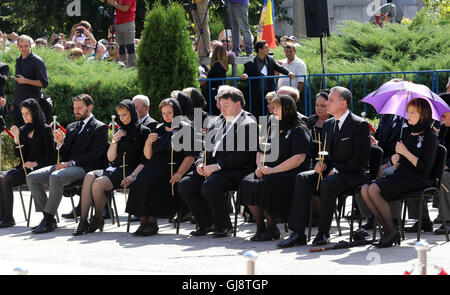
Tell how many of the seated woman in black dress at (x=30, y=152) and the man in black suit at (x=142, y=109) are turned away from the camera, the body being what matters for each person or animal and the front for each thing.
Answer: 0

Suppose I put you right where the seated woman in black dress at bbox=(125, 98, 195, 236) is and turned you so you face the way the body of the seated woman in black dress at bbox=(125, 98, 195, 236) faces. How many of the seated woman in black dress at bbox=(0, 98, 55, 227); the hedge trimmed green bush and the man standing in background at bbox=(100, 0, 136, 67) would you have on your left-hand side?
0

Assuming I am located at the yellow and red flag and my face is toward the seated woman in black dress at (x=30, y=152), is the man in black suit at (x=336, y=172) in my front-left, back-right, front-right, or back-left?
front-left

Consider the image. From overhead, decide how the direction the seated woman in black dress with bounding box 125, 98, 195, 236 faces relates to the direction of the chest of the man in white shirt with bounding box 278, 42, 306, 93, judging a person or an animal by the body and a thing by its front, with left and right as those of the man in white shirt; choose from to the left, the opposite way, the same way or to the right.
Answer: the same way

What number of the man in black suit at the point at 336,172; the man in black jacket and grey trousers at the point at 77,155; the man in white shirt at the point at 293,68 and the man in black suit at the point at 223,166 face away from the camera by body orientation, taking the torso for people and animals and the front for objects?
0

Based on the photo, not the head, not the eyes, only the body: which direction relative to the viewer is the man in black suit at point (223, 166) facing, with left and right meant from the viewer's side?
facing the viewer and to the left of the viewer

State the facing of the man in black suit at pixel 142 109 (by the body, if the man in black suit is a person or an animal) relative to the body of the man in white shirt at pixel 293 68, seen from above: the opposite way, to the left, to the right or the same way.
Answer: the same way

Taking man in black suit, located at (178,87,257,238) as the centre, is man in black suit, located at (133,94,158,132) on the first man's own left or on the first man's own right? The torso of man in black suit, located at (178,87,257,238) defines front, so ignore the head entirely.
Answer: on the first man's own right

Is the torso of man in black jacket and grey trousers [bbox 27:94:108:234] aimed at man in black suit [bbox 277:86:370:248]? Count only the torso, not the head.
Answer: no

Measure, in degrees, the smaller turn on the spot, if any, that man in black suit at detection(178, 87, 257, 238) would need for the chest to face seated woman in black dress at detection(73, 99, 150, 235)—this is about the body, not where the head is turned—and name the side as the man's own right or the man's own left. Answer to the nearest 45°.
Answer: approximately 90° to the man's own right

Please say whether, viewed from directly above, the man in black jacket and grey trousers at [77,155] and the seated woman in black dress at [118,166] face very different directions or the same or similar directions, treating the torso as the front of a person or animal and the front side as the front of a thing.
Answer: same or similar directions

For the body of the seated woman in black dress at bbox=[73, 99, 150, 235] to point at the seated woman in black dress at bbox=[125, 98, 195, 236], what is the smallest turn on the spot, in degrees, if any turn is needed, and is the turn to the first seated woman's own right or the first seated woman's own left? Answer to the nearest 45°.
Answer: approximately 90° to the first seated woman's own left

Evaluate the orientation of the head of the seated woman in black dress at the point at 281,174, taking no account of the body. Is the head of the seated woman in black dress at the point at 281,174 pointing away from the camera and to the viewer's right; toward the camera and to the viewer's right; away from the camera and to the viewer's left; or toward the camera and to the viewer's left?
toward the camera and to the viewer's left

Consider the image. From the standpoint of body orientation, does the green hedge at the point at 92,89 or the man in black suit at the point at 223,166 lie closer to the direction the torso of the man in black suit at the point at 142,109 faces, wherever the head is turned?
the man in black suit

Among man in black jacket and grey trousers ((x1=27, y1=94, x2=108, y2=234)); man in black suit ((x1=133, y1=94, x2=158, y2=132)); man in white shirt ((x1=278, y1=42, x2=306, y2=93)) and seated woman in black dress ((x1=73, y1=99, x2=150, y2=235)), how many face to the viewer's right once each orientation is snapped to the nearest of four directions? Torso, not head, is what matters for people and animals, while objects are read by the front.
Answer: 0

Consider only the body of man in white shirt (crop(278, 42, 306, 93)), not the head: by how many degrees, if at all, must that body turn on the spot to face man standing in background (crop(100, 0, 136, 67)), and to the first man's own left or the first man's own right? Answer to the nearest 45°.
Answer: approximately 90° to the first man's own right

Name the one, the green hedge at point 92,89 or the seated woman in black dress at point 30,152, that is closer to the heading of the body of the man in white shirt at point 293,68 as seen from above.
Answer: the seated woman in black dress

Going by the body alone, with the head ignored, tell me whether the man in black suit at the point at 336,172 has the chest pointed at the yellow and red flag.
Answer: no

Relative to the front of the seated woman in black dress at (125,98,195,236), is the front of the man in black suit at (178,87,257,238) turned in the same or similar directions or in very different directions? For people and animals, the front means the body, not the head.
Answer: same or similar directions
